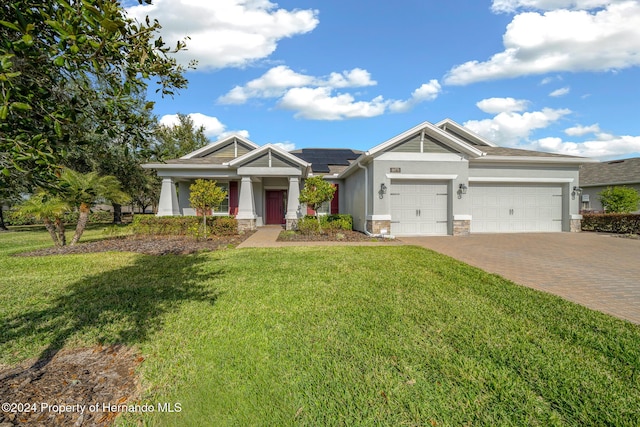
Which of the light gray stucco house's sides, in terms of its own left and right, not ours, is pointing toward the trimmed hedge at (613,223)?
left

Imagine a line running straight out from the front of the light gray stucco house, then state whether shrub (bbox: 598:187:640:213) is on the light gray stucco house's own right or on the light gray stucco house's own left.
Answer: on the light gray stucco house's own left

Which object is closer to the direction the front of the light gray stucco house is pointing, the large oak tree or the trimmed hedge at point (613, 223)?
the large oak tree

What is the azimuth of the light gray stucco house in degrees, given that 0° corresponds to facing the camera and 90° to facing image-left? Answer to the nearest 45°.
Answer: approximately 0°

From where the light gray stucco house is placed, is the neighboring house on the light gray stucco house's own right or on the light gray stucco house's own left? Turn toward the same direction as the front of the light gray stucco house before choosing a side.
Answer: on the light gray stucco house's own left
